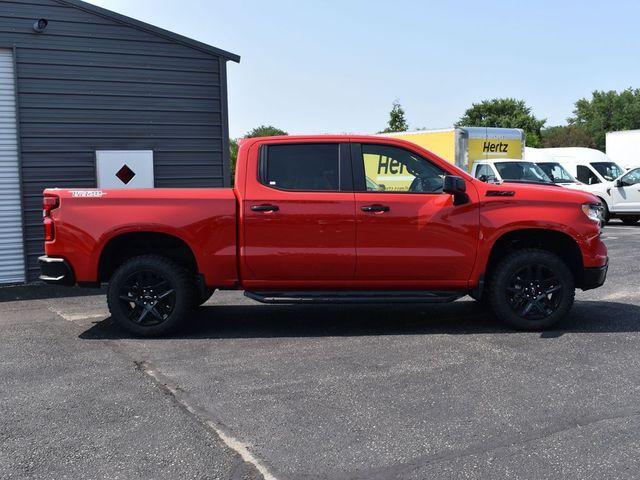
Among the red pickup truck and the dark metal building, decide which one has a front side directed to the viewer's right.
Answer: the red pickup truck

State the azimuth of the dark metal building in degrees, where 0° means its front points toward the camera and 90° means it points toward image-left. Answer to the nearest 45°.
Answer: approximately 0°

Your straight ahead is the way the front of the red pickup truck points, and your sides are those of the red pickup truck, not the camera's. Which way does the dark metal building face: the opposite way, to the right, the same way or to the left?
to the right

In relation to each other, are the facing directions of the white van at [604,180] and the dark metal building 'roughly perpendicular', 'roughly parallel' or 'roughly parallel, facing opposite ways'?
roughly parallel

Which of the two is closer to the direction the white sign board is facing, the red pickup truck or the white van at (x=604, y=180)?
the red pickup truck

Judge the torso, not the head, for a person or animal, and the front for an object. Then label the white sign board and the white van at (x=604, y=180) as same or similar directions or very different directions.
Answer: same or similar directions

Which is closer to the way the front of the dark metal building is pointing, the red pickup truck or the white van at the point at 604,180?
the red pickup truck

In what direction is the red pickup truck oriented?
to the viewer's right

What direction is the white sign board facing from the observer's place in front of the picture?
facing the viewer

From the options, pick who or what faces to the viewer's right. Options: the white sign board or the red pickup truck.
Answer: the red pickup truck

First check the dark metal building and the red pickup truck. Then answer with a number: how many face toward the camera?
1

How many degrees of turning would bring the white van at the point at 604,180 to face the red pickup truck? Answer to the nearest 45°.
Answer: approximately 45° to its right
